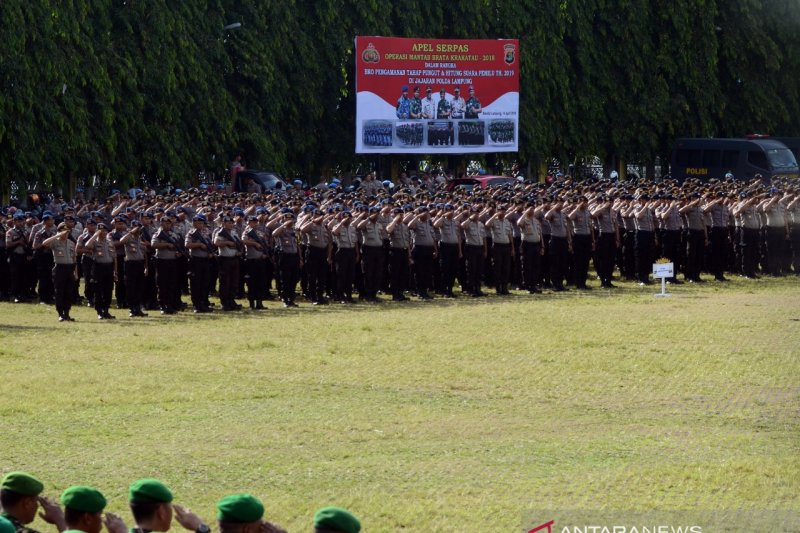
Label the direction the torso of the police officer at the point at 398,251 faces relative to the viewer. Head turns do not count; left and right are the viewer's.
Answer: facing the viewer and to the right of the viewer

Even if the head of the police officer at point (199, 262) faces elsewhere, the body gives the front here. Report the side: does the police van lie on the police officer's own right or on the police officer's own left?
on the police officer's own left

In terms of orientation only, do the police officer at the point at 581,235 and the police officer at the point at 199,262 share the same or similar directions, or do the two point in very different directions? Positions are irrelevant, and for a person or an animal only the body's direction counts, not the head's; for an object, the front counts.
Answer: same or similar directions

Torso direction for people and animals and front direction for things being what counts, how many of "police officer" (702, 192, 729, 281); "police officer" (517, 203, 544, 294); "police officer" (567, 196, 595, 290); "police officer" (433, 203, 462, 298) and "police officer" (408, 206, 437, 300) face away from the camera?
0

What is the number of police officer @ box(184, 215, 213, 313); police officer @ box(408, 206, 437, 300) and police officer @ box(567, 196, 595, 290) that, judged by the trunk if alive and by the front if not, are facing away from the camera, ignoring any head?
0

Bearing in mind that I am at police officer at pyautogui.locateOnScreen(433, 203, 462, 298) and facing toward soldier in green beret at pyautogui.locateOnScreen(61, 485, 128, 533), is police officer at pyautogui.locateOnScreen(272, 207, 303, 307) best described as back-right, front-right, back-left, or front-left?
front-right

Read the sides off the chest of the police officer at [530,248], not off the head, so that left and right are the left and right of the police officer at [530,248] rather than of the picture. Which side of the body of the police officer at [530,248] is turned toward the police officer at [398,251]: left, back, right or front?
right

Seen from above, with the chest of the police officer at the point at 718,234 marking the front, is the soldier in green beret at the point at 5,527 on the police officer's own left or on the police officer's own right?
on the police officer's own right

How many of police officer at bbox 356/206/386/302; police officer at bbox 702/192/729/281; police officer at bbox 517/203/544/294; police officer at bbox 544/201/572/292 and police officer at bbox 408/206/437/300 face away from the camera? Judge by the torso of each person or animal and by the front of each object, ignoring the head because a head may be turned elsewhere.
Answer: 0

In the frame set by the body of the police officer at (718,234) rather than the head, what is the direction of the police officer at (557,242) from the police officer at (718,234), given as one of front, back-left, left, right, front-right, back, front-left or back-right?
right

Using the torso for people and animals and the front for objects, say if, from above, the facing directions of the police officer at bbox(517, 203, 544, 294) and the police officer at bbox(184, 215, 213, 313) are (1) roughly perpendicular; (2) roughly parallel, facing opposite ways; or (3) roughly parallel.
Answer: roughly parallel

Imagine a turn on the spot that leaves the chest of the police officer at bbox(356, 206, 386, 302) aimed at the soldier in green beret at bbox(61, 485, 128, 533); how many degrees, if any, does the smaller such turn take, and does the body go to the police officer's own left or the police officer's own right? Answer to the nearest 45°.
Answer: approximately 45° to the police officer's own right

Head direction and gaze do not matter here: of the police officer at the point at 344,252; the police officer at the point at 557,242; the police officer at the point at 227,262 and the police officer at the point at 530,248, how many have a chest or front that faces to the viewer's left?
0

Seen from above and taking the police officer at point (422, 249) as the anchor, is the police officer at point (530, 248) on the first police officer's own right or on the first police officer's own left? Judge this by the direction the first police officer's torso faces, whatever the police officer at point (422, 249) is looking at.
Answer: on the first police officer's own left

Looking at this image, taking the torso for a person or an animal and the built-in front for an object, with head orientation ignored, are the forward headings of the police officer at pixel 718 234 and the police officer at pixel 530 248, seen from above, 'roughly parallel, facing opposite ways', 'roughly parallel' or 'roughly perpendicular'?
roughly parallel

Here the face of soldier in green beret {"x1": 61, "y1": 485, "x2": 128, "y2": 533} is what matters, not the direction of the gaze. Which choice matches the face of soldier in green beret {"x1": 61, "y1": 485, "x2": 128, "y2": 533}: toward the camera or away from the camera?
away from the camera

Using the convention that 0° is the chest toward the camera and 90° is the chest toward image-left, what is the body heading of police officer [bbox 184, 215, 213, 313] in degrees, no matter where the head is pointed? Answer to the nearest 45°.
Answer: approximately 315°

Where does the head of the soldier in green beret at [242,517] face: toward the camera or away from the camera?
away from the camera
